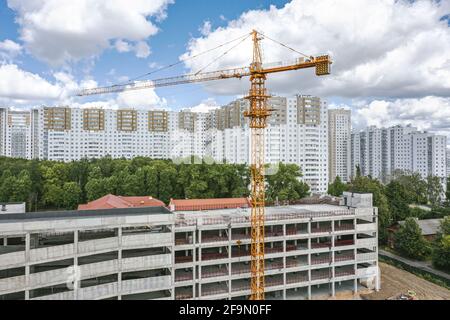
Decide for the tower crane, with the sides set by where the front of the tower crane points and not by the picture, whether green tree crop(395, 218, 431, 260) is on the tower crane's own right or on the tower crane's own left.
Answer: on the tower crane's own right

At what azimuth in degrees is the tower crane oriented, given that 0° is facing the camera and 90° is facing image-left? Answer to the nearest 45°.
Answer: approximately 135°

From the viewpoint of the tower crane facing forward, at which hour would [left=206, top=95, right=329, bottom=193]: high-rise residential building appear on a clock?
The high-rise residential building is roughly at 2 o'clock from the tower crane.

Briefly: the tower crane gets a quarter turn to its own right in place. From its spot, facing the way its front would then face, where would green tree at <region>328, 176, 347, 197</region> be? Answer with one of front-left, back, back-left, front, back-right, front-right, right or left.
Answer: front

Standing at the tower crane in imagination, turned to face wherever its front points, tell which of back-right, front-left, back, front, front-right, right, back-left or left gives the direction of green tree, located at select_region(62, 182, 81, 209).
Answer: front

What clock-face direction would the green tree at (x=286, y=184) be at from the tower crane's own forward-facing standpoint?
The green tree is roughly at 2 o'clock from the tower crane.

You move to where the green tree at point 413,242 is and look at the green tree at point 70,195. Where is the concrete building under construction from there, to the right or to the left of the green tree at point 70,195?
left

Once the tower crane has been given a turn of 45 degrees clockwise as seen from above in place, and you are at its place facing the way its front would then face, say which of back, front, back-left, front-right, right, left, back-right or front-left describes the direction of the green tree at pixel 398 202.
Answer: front-right

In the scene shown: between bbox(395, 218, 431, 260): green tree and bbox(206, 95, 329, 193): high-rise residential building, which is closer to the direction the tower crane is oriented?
the high-rise residential building
